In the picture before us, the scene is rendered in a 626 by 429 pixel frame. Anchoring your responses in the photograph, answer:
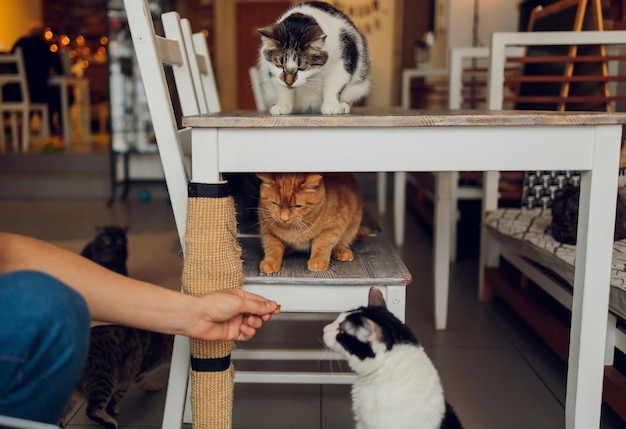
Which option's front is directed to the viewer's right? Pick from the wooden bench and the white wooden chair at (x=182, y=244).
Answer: the white wooden chair

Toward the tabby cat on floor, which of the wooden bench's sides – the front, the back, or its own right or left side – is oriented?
front

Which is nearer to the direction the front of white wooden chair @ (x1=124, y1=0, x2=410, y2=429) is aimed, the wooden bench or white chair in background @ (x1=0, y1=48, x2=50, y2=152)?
the wooden bench

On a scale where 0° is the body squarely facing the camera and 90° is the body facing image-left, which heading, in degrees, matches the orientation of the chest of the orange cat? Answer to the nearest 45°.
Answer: approximately 45°

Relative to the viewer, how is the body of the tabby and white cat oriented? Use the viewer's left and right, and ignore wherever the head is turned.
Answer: facing the viewer and to the left of the viewer

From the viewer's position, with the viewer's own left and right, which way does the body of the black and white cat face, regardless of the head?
facing to the left of the viewer

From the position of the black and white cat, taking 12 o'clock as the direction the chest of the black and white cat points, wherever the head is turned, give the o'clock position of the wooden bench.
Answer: The wooden bench is roughly at 4 o'clock from the black and white cat.

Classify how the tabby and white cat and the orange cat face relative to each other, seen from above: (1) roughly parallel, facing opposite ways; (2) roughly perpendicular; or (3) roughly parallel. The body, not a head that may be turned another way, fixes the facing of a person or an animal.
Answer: roughly parallel

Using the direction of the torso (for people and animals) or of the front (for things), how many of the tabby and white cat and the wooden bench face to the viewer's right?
0

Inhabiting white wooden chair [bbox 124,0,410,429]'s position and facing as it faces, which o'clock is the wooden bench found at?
The wooden bench is roughly at 11 o'clock from the white wooden chair.

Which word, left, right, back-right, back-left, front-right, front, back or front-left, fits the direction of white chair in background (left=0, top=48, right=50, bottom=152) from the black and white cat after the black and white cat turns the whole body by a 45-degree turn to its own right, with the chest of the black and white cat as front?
front

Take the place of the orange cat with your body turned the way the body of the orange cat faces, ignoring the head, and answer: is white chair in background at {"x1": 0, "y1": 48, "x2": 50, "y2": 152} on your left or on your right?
on your right

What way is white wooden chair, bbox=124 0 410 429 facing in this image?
to the viewer's right

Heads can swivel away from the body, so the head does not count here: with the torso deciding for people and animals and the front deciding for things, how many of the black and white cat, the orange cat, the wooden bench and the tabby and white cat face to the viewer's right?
0

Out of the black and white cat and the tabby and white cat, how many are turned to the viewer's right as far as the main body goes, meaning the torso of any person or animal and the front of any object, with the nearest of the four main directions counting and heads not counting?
0

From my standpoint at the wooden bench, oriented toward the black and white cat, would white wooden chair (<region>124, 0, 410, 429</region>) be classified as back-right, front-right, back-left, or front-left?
front-right
